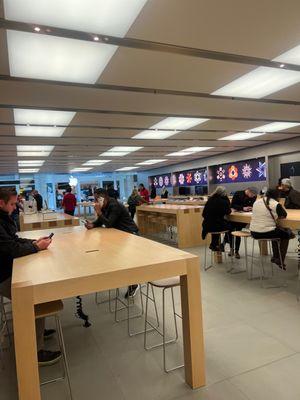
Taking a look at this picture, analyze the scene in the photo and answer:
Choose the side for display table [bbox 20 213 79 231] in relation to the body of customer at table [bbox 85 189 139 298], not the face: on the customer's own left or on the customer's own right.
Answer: on the customer's own right

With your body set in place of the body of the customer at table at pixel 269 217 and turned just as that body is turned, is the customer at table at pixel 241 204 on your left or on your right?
on your left

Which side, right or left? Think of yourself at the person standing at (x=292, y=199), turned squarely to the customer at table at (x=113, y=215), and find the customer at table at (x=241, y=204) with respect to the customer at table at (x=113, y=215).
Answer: right

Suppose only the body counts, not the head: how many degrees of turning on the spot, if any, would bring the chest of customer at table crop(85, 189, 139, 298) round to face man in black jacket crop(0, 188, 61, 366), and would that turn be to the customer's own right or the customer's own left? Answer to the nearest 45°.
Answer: approximately 45° to the customer's own left

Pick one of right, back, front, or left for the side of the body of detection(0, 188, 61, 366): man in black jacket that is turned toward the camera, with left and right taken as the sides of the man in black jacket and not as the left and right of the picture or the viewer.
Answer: right

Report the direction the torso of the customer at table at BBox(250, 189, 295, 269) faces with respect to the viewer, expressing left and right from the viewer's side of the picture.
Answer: facing away from the viewer and to the right of the viewer

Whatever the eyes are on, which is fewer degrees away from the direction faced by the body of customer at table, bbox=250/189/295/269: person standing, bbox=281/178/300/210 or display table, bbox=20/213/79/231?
the person standing

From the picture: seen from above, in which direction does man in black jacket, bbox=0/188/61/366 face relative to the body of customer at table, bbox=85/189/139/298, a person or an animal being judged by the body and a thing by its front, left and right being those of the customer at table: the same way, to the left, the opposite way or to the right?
the opposite way

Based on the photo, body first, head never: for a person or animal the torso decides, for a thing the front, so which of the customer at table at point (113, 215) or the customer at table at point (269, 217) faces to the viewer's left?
the customer at table at point (113, 215)

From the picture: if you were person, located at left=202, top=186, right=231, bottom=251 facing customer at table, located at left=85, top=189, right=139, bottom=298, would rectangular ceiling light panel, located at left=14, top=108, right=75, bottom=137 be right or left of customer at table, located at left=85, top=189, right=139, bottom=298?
right

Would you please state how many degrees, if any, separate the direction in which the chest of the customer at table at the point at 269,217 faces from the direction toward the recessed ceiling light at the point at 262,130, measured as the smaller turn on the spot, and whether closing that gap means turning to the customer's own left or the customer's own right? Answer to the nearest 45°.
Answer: approximately 45° to the customer's own left

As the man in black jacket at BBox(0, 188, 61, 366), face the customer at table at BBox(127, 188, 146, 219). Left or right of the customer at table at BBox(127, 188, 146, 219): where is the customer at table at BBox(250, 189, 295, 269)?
right

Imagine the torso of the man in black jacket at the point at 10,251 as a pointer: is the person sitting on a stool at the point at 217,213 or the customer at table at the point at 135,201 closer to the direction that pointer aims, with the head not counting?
the person sitting on a stool

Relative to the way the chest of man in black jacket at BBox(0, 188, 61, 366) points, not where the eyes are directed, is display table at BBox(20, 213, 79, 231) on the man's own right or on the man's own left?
on the man's own left

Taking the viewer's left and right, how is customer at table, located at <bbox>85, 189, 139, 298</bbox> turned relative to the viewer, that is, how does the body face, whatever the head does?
facing to the left of the viewer
